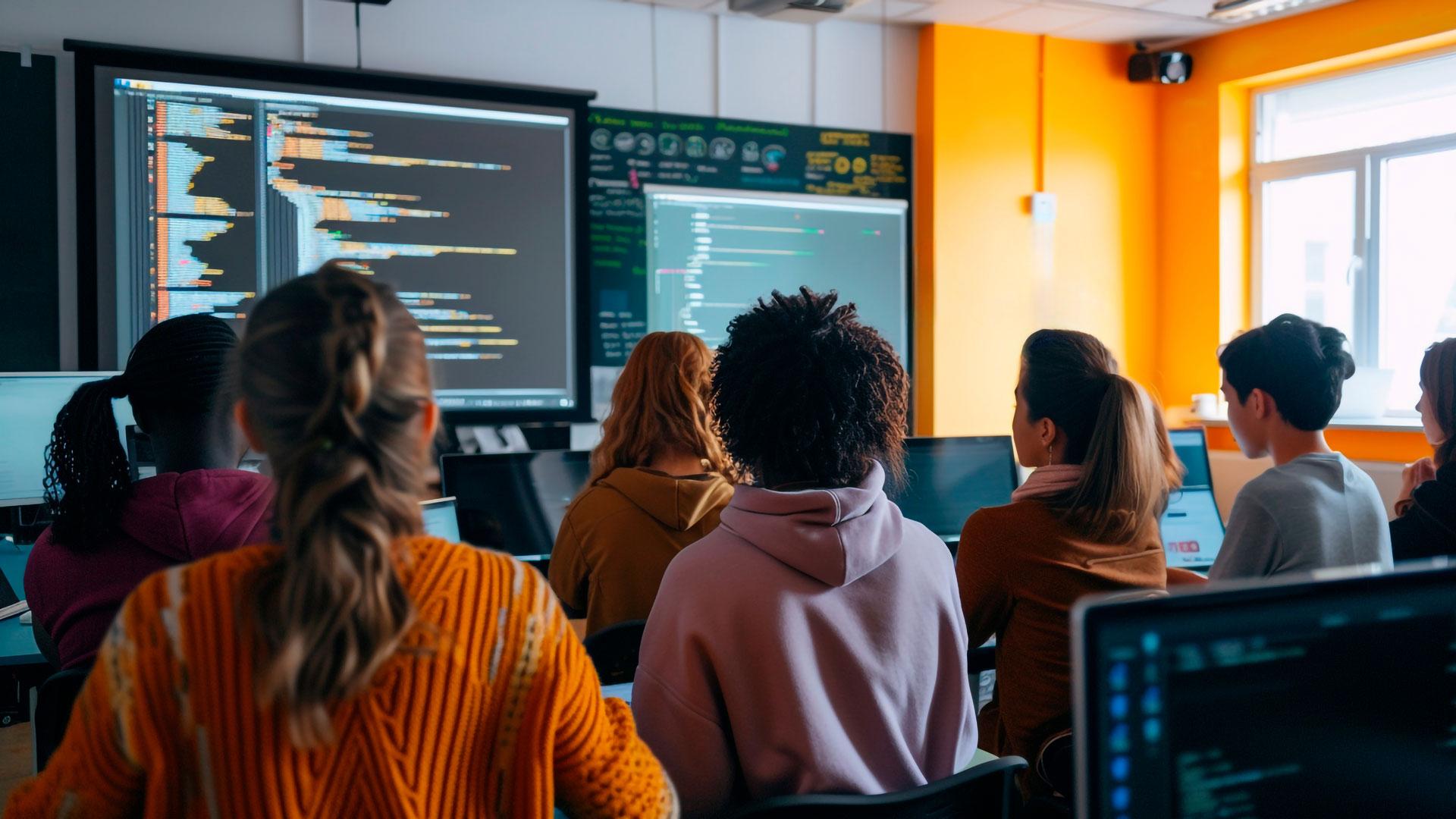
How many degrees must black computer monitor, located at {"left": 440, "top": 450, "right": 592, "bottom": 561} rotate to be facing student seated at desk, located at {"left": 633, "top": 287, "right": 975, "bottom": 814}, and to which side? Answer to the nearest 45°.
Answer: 0° — it already faces them

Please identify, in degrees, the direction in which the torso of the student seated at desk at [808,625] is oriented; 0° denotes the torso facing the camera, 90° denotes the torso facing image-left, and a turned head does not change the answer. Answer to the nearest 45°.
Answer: approximately 180°

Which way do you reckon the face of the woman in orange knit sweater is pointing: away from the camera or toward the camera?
away from the camera

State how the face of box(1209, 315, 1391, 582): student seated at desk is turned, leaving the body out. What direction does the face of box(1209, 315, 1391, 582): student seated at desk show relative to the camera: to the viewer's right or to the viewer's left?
to the viewer's left

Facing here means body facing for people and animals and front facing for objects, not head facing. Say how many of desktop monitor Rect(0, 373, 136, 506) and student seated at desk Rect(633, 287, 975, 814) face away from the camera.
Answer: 1

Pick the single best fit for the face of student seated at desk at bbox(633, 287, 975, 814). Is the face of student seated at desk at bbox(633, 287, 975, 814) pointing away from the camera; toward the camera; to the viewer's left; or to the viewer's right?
away from the camera

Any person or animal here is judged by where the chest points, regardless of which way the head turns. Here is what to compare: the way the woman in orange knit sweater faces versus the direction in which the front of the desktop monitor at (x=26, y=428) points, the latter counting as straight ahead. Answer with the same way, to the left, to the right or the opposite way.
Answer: the opposite way

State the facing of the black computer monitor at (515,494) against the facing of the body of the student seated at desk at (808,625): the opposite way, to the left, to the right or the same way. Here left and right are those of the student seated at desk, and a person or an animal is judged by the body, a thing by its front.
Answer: the opposite way

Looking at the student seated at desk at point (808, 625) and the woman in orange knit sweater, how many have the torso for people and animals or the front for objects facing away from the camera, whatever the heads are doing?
2

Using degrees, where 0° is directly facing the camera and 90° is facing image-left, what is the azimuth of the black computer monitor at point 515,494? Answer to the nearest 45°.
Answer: approximately 0°

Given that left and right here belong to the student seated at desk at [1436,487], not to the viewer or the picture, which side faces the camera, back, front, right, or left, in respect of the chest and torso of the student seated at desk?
left
